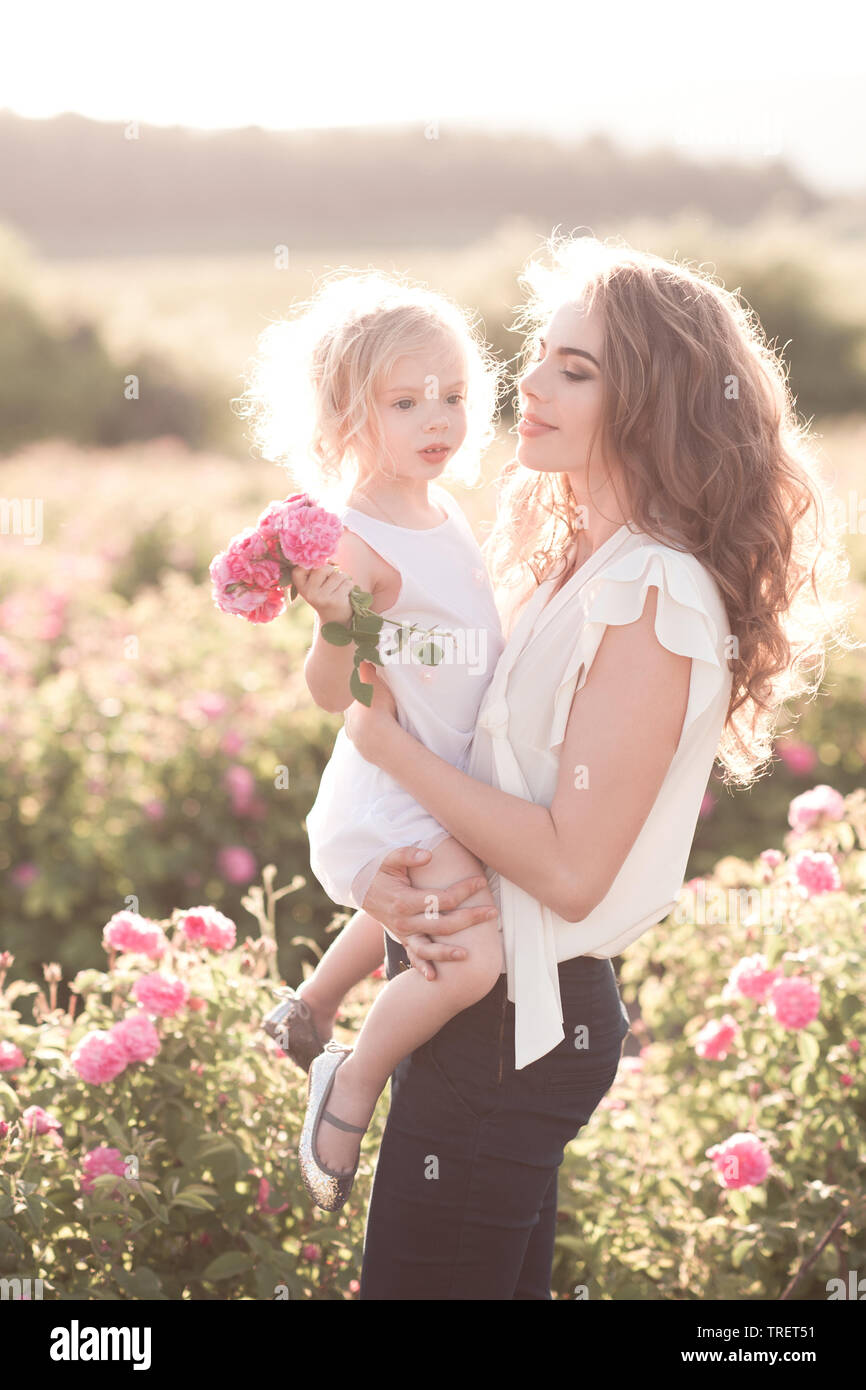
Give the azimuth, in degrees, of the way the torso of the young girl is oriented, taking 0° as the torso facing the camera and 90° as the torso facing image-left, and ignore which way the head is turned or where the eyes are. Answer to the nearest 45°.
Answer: approximately 315°

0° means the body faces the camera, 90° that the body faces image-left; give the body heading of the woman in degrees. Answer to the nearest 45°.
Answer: approximately 90°

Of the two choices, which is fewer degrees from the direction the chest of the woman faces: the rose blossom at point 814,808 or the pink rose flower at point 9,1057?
the pink rose flower

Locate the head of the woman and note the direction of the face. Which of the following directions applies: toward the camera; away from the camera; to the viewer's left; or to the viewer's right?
to the viewer's left
